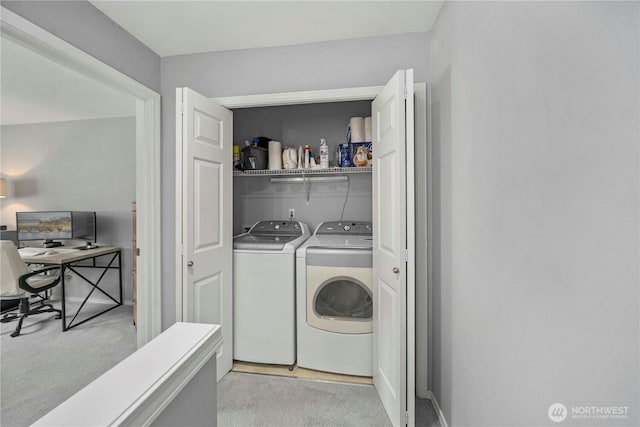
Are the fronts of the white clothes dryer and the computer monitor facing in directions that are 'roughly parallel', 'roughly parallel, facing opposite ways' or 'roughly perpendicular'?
roughly parallel

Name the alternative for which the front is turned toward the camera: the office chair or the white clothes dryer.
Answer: the white clothes dryer

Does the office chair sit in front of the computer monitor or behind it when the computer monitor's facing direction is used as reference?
in front

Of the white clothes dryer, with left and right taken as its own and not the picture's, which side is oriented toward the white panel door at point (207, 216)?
right

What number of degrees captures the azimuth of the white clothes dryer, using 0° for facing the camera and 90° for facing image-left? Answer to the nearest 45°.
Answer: approximately 0°

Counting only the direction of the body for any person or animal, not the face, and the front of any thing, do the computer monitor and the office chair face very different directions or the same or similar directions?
very different directions

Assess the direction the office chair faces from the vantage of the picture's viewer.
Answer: facing away from the viewer and to the right of the viewer

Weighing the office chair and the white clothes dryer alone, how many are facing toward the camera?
1

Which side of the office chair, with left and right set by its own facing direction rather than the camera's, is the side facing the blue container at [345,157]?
right

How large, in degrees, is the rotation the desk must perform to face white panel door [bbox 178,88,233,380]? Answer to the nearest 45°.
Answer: approximately 45° to its left

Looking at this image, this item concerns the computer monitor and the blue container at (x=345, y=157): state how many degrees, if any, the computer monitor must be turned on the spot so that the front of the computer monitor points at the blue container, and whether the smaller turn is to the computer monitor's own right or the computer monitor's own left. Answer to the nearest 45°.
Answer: approximately 90° to the computer monitor's own left

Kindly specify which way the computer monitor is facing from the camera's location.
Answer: facing the viewer and to the left of the viewer

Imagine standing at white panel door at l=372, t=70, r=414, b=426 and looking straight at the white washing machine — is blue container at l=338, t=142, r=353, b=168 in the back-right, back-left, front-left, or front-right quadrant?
front-right

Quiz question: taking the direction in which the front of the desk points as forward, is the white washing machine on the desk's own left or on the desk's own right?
on the desk's own left

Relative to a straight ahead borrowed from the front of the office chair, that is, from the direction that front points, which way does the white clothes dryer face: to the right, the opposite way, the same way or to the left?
the opposite way
